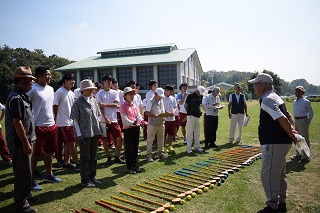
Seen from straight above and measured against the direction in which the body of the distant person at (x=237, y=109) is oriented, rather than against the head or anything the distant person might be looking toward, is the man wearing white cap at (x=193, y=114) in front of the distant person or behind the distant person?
in front

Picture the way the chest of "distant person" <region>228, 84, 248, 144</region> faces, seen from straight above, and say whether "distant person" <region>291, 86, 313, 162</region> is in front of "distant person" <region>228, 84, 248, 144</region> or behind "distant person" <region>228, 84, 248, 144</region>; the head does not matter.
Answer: in front

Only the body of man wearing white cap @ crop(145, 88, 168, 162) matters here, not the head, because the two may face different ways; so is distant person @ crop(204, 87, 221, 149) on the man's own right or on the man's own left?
on the man's own left

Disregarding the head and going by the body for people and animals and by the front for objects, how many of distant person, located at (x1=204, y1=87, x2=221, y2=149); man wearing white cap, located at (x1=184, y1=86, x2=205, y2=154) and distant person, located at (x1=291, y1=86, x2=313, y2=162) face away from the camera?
0

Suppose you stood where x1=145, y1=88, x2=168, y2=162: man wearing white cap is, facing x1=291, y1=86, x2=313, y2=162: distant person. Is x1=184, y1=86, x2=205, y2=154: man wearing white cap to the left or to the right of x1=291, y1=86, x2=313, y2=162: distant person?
left

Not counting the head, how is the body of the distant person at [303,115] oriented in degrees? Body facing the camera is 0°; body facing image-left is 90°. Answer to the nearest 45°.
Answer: approximately 45°

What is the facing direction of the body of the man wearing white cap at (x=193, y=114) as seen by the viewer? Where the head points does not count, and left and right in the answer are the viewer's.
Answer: facing the viewer and to the right of the viewer

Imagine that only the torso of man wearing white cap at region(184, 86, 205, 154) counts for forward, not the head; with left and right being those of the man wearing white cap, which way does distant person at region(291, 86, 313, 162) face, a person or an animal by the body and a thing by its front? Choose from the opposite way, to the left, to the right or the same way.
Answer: to the right

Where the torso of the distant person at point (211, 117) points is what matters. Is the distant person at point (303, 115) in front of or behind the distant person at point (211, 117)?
in front

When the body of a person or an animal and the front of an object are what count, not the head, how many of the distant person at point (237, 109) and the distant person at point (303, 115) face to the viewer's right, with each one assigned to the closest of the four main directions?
0

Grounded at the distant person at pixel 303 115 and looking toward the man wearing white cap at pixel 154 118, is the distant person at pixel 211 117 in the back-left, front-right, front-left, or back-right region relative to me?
front-right

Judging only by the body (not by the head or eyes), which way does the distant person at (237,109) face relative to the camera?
toward the camera
